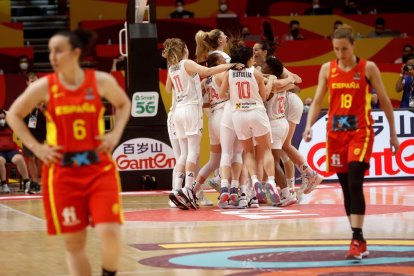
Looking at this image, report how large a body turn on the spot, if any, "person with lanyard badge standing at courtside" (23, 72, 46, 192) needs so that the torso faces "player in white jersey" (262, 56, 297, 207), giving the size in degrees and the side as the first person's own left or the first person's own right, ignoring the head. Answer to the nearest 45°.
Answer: approximately 90° to the spectator's own left

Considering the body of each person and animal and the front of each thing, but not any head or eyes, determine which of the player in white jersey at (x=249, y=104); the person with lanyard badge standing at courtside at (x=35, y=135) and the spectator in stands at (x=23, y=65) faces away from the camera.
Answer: the player in white jersey

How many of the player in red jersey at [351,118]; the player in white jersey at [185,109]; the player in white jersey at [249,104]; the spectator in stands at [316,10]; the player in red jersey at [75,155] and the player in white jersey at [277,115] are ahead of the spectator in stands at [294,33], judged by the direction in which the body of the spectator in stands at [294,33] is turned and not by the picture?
5

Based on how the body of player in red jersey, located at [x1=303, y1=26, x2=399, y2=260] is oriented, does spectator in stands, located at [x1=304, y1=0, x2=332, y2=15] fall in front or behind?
behind

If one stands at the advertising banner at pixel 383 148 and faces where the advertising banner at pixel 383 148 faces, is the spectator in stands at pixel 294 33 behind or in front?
behind

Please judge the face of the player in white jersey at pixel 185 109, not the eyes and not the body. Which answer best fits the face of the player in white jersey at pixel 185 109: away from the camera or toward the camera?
away from the camera

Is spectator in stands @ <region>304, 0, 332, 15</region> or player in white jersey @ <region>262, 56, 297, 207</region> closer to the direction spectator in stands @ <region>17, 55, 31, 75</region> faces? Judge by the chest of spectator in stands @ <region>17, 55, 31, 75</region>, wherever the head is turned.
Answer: the player in white jersey
